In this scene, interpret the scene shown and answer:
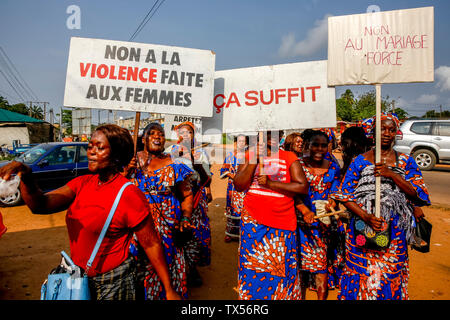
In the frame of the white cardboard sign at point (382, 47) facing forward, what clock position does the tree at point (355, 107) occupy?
The tree is roughly at 6 o'clock from the white cardboard sign.

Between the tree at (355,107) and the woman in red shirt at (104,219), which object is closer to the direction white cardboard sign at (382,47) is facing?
the woman in red shirt

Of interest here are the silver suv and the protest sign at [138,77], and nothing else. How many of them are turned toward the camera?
1

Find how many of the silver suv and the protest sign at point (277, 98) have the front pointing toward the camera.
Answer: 1

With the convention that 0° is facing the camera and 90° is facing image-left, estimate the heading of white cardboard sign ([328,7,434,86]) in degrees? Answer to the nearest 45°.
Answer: approximately 0°
